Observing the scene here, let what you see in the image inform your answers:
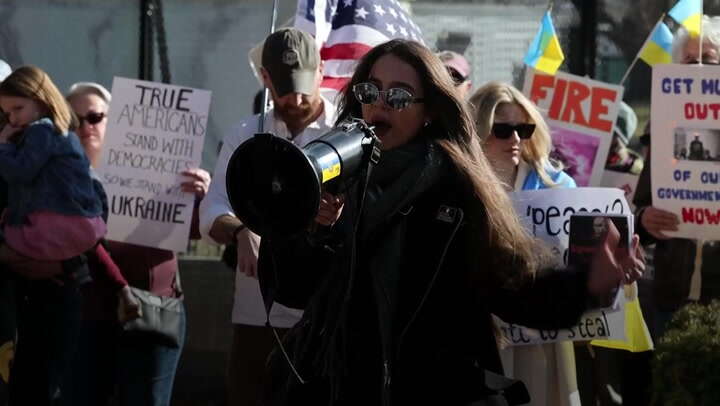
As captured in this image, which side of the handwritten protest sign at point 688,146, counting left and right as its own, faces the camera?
front

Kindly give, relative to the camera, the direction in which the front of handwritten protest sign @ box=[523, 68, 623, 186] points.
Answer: facing the viewer

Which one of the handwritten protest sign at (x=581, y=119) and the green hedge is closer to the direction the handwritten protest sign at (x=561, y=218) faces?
the green hedge

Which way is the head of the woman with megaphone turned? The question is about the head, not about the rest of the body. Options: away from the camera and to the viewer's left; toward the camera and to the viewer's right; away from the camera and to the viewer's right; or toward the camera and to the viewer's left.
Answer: toward the camera and to the viewer's left

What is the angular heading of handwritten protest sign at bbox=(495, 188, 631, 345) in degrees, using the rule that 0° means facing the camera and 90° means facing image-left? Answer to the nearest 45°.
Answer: approximately 0°

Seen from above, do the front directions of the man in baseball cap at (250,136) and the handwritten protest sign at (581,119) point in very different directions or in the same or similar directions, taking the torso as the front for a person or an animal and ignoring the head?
same or similar directions

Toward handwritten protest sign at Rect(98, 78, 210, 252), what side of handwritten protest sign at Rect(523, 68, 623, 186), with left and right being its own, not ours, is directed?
right

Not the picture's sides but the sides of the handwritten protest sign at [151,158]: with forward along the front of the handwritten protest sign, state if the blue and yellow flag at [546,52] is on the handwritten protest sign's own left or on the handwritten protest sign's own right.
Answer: on the handwritten protest sign's own left

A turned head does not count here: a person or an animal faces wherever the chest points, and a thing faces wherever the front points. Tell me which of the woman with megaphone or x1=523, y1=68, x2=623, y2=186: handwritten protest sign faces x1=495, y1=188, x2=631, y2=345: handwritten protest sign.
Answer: x1=523, y1=68, x2=623, y2=186: handwritten protest sign

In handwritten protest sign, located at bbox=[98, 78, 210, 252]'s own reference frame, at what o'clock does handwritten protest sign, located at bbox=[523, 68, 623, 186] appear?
handwritten protest sign, located at bbox=[523, 68, 623, 186] is roughly at 9 o'clock from handwritten protest sign, located at bbox=[98, 78, 210, 252].

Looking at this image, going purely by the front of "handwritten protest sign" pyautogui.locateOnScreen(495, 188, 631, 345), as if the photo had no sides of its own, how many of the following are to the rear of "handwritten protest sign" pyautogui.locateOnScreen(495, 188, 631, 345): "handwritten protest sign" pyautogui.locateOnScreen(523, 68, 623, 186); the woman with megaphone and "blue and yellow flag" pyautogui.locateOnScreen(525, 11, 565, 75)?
2

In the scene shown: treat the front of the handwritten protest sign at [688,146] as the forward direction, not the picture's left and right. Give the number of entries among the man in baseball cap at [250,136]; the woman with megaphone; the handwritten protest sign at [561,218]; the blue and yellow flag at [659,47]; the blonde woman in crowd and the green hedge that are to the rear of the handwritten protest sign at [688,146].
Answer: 1

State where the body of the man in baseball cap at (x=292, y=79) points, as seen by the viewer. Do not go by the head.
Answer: toward the camera

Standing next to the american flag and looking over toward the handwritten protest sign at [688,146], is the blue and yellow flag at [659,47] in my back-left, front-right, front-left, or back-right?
front-left

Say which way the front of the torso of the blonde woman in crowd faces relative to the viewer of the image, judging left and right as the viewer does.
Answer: facing the viewer and to the left of the viewer

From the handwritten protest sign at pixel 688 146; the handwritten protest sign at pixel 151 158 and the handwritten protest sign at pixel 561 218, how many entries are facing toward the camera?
3

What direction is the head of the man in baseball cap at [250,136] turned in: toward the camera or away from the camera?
toward the camera

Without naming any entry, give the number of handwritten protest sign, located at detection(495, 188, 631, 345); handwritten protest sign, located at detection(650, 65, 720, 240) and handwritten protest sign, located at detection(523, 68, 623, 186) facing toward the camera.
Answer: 3
